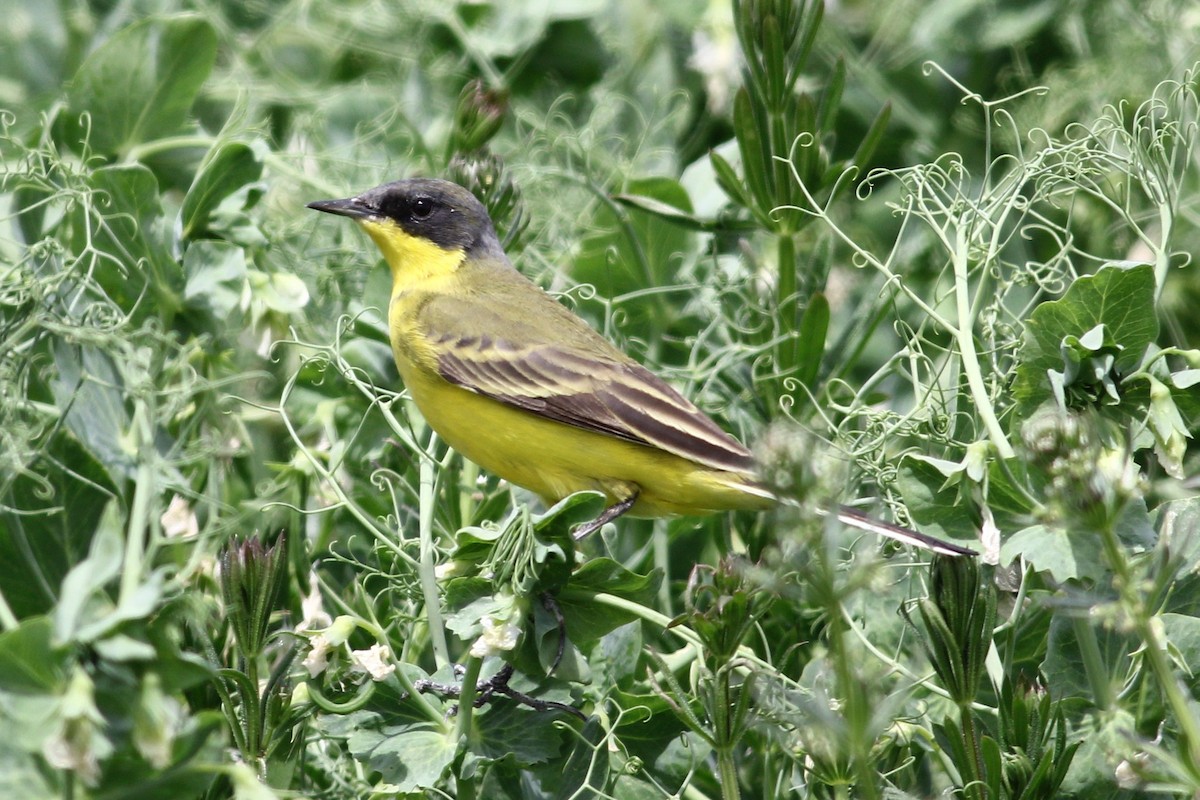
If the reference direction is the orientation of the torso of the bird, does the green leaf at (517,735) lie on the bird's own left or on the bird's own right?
on the bird's own left

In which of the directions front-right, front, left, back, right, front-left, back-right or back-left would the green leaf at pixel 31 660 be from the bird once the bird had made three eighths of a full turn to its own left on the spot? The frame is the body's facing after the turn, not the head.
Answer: front-right

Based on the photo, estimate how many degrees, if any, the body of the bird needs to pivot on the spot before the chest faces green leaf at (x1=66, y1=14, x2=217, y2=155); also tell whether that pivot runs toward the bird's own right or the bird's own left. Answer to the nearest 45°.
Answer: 0° — it already faces it

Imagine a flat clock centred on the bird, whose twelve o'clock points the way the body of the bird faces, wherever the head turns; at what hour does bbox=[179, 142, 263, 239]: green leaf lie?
The green leaf is roughly at 12 o'clock from the bird.

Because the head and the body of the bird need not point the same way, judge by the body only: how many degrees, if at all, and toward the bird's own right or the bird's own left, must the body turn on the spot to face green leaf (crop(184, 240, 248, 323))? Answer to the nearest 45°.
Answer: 0° — it already faces it

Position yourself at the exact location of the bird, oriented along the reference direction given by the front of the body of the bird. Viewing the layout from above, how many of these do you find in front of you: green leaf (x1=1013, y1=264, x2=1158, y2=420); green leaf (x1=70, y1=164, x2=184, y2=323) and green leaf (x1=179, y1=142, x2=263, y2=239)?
2

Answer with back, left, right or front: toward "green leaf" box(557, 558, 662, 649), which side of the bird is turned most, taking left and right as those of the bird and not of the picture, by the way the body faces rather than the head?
left

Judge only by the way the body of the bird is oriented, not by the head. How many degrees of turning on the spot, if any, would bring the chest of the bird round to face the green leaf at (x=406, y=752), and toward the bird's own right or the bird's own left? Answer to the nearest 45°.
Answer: approximately 90° to the bird's own left

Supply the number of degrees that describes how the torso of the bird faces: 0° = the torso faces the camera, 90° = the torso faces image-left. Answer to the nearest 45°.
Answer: approximately 90°

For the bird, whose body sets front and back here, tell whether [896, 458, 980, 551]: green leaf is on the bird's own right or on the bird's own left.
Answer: on the bird's own right
